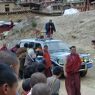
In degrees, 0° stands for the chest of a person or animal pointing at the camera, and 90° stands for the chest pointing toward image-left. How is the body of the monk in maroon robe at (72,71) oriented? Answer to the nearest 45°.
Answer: approximately 0°

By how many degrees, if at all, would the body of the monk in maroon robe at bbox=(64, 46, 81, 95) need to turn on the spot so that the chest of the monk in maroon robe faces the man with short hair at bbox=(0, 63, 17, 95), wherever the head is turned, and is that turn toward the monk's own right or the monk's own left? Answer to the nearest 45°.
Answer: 0° — they already face them
